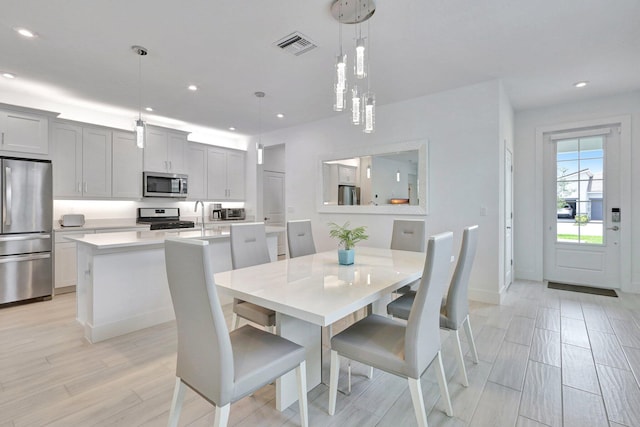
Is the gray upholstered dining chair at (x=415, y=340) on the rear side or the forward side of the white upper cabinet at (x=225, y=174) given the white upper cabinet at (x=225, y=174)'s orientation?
on the forward side

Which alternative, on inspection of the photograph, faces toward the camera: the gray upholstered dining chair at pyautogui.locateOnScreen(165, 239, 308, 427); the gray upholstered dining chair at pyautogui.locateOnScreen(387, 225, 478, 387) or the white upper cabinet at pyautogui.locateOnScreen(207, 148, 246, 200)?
the white upper cabinet

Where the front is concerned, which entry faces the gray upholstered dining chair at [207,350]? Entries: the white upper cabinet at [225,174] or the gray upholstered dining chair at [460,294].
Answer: the white upper cabinet

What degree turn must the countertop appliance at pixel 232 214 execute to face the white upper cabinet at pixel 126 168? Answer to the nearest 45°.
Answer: approximately 45° to its right

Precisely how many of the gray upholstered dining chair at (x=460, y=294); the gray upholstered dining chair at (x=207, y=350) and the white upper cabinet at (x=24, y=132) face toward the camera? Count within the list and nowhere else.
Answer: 1

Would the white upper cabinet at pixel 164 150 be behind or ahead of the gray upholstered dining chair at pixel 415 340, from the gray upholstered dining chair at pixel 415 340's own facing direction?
ahead

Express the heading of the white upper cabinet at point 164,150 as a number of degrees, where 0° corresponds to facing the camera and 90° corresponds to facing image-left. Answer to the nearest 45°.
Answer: approximately 315°

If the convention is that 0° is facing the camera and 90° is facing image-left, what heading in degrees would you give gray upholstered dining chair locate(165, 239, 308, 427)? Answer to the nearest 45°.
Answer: approximately 225°

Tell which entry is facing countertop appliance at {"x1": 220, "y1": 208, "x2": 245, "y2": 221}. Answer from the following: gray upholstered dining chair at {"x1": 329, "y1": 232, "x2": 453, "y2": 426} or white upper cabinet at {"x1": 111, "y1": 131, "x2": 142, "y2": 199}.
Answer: the gray upholstered dining chair

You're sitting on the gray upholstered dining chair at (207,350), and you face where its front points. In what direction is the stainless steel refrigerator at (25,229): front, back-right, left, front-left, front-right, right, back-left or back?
left

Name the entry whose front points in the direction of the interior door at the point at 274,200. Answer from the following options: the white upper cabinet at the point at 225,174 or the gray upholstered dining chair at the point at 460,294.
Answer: the gray upholstered dining chair

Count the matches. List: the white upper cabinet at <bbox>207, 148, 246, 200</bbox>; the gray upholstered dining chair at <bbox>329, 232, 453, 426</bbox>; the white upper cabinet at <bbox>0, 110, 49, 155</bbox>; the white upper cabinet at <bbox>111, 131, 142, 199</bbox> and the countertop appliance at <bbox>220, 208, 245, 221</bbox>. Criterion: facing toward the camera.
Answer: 4

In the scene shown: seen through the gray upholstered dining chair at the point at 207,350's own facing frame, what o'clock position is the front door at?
The front door is roughly at 1 o'clock from the gray upholstered dining chair.

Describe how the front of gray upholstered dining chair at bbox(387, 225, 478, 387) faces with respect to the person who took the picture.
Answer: facing away from the viewer and to the left of the viewer
